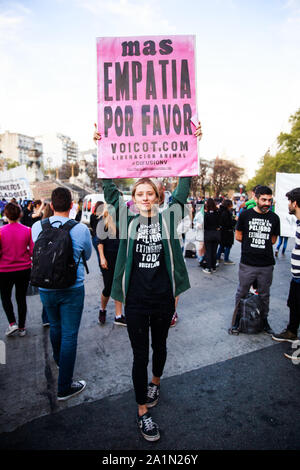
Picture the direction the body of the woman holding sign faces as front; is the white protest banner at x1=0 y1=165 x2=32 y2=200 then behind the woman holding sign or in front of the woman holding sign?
behind

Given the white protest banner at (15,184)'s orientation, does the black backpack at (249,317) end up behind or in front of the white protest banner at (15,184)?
in front

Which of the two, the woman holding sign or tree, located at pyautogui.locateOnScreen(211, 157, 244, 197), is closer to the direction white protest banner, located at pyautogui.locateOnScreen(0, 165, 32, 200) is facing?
the woman holding sign

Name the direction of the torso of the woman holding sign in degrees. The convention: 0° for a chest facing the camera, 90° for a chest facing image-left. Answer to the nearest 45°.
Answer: approximately 0°

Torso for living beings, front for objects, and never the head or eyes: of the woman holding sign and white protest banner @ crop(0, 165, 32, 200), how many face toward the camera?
2

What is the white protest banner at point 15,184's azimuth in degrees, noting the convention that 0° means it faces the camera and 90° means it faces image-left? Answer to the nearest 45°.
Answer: approximately 0°

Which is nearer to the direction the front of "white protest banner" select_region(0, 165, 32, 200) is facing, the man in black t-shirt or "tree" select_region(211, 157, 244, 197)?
the man in black t-shirt

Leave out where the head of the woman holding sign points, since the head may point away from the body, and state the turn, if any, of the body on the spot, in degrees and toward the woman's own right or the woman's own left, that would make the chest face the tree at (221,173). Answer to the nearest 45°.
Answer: approximately 180°

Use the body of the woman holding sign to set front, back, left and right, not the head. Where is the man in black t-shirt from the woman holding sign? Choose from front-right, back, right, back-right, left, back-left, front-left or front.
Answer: back-left
